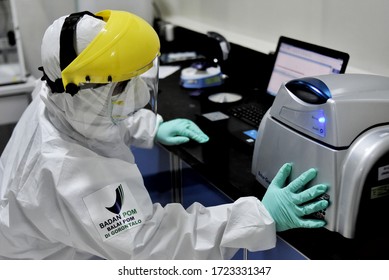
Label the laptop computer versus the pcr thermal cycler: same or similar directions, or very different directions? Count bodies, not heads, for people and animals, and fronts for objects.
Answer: same or similar directions

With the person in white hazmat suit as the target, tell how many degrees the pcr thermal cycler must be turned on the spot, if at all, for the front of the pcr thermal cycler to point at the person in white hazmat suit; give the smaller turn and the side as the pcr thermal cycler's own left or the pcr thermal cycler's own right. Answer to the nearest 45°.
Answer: approximately 45° to the pcr thermal cycler's own right

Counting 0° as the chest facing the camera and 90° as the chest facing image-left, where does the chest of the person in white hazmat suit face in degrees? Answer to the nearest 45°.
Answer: approximately 270°

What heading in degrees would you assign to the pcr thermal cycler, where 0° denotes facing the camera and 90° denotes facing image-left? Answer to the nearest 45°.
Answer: approximately 45°

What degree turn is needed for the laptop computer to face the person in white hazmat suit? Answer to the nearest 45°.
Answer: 0° — it already faces them

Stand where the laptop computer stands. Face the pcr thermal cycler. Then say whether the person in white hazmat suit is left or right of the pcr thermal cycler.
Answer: right

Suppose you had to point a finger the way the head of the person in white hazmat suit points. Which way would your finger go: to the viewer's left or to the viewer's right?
to the viewer's right

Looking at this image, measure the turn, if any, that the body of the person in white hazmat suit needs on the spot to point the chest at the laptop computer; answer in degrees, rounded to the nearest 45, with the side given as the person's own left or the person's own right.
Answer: approximately 45° to the person's own left

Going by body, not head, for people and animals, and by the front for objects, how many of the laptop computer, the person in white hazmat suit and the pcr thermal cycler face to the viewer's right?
1

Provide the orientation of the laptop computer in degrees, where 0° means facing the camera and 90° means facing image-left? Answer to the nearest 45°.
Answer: approximately 45°

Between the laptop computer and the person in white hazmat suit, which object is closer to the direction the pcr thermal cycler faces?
the person in white hazmat suit

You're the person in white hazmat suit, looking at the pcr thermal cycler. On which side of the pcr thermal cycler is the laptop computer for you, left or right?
left

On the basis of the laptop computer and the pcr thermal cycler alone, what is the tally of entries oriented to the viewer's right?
0

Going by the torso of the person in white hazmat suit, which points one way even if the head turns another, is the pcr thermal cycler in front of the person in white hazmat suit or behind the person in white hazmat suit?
in front

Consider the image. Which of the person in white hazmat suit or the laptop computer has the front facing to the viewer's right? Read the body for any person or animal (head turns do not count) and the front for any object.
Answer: the person in white hazmat suit
